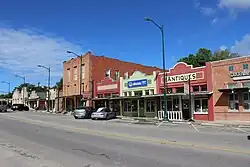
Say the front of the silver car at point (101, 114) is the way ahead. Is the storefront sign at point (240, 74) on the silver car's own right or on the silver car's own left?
on the silver car's own right

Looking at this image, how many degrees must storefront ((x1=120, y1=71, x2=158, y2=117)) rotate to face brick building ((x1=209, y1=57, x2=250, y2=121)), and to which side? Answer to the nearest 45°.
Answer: approximately 90° to its left

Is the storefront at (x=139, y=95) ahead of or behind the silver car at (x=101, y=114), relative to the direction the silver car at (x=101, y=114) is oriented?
ahead

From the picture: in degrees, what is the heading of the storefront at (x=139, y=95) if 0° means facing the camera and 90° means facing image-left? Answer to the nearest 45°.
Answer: approximately 45°

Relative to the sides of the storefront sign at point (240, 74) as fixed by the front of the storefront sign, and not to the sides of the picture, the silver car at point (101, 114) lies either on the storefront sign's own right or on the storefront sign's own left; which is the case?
on the storefront sign's own right

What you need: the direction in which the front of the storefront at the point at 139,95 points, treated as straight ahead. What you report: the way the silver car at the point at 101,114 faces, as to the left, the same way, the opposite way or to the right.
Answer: the opposite way

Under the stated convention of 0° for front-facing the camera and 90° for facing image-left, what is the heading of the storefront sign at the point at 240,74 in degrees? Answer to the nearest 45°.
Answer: approximately 45°

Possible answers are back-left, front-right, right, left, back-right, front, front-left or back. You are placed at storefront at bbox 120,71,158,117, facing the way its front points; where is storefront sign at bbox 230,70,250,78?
left

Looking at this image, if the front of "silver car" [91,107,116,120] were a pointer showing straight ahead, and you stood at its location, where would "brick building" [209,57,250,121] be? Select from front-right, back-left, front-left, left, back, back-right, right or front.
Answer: right

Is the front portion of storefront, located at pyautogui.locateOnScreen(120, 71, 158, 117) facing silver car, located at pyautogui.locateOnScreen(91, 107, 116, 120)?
yes
